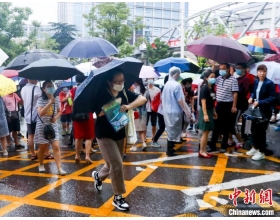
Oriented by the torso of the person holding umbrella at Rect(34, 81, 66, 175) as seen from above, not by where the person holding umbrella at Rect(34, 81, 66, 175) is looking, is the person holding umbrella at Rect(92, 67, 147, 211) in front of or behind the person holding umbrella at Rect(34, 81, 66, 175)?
in front

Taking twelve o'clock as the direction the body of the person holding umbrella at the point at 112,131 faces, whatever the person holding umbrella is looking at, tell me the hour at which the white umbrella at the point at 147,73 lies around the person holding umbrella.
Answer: The white umbrella is roughly at 8 o'clock from the person holding umbrella.

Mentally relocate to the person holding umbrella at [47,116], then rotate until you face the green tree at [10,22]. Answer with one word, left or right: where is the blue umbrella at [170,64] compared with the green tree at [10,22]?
right

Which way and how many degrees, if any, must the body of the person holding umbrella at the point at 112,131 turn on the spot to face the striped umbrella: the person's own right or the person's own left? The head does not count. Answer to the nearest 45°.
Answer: approximately 90° to the person's own left

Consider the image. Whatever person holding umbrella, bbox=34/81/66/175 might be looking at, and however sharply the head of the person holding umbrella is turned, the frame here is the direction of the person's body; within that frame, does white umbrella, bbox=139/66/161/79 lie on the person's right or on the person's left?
on the person's left

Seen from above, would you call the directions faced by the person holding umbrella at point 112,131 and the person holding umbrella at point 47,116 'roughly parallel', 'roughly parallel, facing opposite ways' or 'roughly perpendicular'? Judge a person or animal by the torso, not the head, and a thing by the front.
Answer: roughly parallel

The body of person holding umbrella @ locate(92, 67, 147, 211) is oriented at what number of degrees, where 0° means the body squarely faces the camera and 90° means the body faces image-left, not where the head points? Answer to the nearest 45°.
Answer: approximately 315°

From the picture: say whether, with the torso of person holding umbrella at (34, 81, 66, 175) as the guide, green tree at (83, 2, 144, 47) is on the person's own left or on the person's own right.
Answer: on the person's own left

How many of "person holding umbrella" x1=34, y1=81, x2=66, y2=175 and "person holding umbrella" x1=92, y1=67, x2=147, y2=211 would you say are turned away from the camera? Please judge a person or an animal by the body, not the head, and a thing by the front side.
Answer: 0

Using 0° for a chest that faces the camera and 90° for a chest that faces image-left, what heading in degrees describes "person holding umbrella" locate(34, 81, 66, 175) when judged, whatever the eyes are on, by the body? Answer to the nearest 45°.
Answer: approximately 315°

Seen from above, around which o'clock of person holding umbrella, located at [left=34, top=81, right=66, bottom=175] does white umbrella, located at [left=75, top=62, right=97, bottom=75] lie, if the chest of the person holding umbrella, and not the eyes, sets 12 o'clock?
The white umbrella is roughly at 8 o'clock from the person holding umbrella.

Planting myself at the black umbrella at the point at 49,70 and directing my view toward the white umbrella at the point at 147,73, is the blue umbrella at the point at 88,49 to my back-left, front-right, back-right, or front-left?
front-left

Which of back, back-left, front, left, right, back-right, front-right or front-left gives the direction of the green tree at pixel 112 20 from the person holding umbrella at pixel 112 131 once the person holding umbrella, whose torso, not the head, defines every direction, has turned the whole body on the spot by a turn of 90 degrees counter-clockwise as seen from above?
front-left

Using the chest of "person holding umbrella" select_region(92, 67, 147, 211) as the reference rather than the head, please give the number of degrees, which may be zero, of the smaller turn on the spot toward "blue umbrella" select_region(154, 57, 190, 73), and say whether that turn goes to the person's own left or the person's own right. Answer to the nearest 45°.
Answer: approximately 135° to the person's own left
